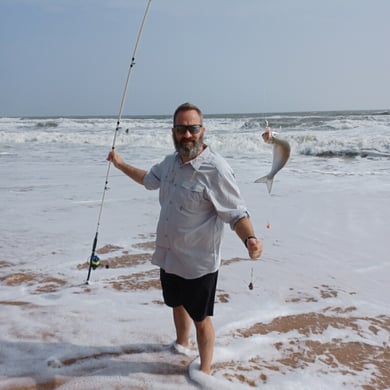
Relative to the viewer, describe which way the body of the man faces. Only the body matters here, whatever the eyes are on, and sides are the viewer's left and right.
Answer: facing the viewer and to the left of the viewer

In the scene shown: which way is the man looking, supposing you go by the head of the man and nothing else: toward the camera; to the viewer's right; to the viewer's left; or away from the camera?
toward the camera
